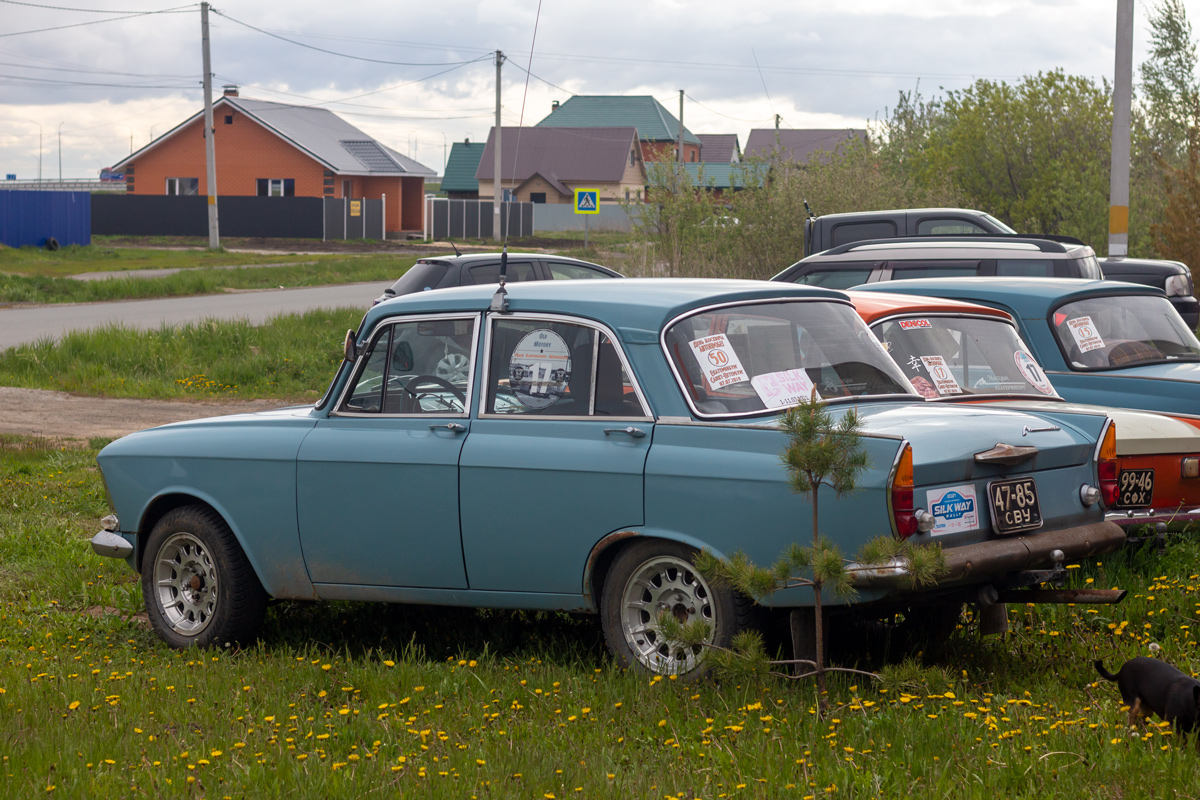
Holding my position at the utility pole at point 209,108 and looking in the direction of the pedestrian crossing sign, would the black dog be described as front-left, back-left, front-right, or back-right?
front-right

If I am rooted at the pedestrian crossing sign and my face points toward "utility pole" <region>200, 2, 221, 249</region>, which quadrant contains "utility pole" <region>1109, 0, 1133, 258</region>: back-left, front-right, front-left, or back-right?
back-left

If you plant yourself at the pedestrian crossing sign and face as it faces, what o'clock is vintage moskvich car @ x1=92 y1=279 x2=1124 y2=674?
The vintage moskvich car is roughly at 12 o'clock from the pedestrian crossing sign.

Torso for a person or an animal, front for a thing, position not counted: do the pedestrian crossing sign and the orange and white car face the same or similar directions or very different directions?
very different directions

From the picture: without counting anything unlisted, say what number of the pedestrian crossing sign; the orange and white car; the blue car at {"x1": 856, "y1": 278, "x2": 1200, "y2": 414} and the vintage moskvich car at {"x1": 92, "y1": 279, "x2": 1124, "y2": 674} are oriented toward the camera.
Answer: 1

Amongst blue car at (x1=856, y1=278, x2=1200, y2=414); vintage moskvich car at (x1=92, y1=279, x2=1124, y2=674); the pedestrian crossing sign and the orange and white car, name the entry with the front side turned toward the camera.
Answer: the pedestrian crossing sign

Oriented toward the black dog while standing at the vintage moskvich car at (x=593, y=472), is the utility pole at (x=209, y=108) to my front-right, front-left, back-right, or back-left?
back-left

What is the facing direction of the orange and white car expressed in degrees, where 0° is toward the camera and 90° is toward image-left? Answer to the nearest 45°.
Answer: approximately 135°

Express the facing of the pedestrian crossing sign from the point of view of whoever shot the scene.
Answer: facing the viewer

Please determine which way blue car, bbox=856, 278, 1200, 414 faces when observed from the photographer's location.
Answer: facing away from the viewer and to the left of the viewer

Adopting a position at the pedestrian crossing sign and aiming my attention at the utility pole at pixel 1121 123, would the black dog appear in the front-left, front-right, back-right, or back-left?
front-right

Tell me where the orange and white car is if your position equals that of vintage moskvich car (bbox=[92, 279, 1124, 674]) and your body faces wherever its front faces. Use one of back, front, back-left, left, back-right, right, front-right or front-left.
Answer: right

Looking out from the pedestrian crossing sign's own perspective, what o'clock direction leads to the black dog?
The black dog is roughly at 12 o'clock from the pedestrian crossing sign.

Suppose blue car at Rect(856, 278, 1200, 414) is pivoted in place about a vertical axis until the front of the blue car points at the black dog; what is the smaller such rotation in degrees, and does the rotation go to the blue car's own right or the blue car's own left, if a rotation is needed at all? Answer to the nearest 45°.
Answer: approximately 135° to the blue car's own left

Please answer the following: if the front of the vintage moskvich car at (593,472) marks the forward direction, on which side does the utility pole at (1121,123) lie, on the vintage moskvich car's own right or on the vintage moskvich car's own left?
on the vintage moskvich car's own right

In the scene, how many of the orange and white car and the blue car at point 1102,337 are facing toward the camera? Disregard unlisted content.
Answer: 0

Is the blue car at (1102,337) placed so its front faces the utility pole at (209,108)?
yes

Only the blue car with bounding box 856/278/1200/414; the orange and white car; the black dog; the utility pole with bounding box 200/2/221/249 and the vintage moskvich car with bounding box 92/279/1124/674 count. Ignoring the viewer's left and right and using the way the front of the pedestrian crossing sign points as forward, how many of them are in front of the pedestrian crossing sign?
4
